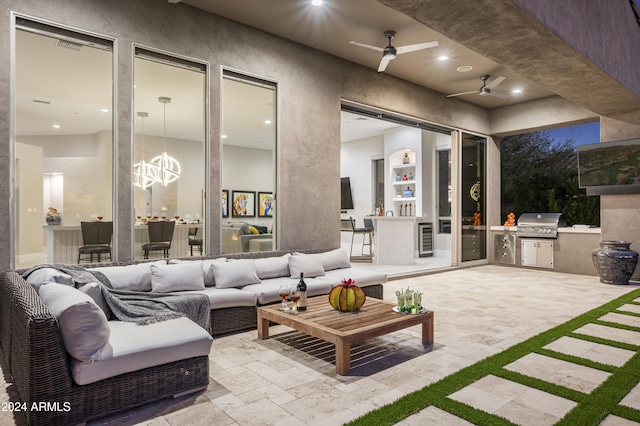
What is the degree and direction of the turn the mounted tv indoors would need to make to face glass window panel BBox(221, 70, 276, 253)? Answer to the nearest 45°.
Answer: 0° — it already faces it

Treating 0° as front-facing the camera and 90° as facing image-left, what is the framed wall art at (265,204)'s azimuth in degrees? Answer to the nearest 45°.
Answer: approximately 0°

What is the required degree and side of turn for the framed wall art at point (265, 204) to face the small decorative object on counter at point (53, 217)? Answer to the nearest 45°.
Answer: approximately 45° to its right

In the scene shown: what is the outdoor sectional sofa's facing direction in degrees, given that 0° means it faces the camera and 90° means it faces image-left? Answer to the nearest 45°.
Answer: approximately 315°

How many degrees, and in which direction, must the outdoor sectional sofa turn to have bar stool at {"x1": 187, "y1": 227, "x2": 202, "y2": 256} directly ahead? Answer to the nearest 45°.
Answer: approximately 135° to its left
